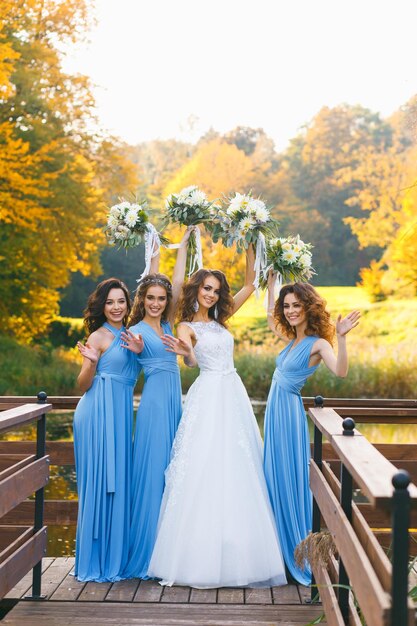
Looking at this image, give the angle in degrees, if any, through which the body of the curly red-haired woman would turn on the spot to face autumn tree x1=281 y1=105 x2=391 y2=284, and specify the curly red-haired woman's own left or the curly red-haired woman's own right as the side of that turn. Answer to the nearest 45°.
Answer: approximately 135° to the curly red-haired woman's own right

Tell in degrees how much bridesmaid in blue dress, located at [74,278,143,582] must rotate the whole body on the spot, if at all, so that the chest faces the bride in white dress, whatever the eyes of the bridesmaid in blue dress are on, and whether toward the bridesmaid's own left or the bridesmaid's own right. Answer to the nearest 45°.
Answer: approximately 45° to the bridesmaid's own left

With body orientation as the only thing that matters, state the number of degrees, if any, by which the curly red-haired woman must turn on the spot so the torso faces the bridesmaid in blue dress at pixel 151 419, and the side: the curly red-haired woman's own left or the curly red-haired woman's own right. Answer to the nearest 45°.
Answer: approximately 45° to the curly red-haired woman's own right

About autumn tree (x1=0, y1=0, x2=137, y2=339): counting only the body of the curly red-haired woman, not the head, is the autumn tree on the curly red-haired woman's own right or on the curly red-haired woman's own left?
on the curly red-haired woman's own right
